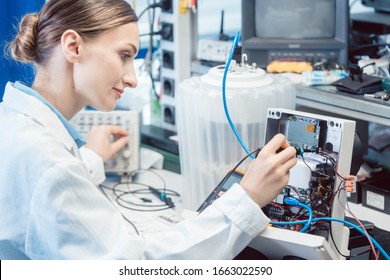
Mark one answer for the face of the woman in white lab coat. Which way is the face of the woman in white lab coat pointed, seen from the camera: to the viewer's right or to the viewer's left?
to the viewer's right

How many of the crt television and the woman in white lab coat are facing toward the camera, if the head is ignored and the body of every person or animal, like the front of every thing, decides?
1

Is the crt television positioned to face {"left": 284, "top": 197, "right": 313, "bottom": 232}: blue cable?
yes

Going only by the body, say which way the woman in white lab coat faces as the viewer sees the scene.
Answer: to the viewer's right

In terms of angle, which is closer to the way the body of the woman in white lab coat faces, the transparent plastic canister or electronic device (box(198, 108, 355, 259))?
the electronic device

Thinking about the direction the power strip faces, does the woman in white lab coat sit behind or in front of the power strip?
in front

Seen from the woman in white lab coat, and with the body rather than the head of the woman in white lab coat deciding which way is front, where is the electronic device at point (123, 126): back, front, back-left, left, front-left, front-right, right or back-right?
left

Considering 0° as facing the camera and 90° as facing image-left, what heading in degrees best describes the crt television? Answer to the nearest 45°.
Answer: approximately 0°

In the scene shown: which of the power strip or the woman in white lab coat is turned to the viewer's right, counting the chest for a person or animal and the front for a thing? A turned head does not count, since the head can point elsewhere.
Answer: the woman in white lab coat

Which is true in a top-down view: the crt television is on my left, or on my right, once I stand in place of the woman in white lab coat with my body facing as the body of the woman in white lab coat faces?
on my left

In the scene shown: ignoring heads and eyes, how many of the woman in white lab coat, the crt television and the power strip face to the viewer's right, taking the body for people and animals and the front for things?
1

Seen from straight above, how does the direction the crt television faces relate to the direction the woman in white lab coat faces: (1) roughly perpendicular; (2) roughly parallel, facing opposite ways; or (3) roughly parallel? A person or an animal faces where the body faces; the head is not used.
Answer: roughly perpendicular
